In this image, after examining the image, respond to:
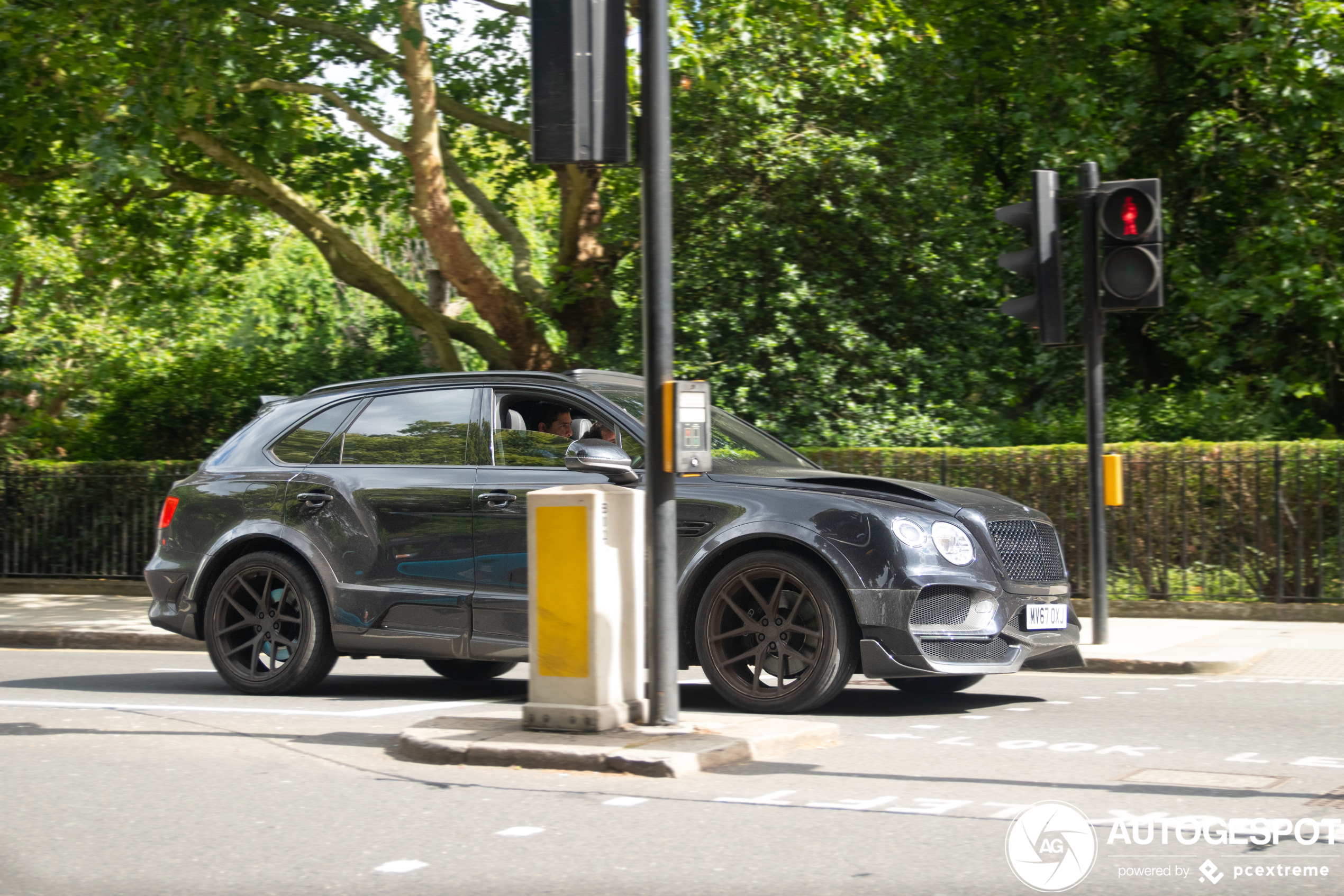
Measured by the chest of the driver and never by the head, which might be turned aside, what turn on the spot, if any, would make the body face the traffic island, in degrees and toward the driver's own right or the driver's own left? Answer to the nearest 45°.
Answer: approximately 45° to the driver's own right

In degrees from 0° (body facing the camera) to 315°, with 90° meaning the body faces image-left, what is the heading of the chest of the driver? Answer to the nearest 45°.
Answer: approximately 315°

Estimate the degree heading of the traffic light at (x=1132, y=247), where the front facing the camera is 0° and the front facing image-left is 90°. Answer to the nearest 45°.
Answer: approximately 0°

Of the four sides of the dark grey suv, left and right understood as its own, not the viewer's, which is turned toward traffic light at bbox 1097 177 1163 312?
left

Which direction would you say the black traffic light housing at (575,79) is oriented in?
away from the camera

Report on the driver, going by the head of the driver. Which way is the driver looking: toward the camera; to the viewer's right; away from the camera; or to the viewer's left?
to the viewer's right

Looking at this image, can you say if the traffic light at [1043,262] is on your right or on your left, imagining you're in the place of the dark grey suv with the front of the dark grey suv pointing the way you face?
on your left

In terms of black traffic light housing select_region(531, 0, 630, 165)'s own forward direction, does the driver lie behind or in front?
in front

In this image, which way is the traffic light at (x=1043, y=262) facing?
to the viewer's left
